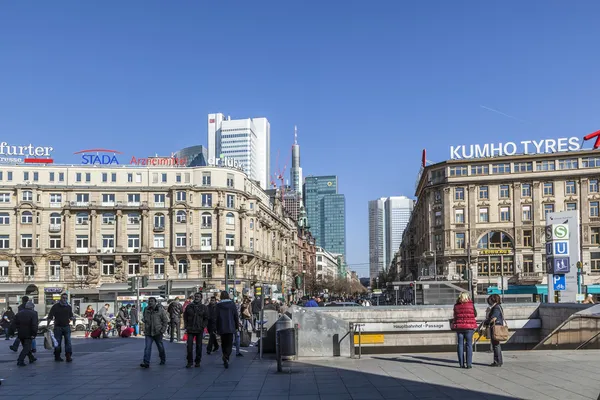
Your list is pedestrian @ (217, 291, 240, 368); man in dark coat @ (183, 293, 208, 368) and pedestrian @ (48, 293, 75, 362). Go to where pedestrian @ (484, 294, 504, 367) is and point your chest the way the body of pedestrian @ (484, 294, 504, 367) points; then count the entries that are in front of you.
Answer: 3

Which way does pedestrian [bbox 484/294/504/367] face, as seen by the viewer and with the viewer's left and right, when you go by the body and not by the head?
facing to the left of the viewer

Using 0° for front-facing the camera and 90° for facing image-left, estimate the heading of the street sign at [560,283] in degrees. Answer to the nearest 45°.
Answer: approximately 0°
